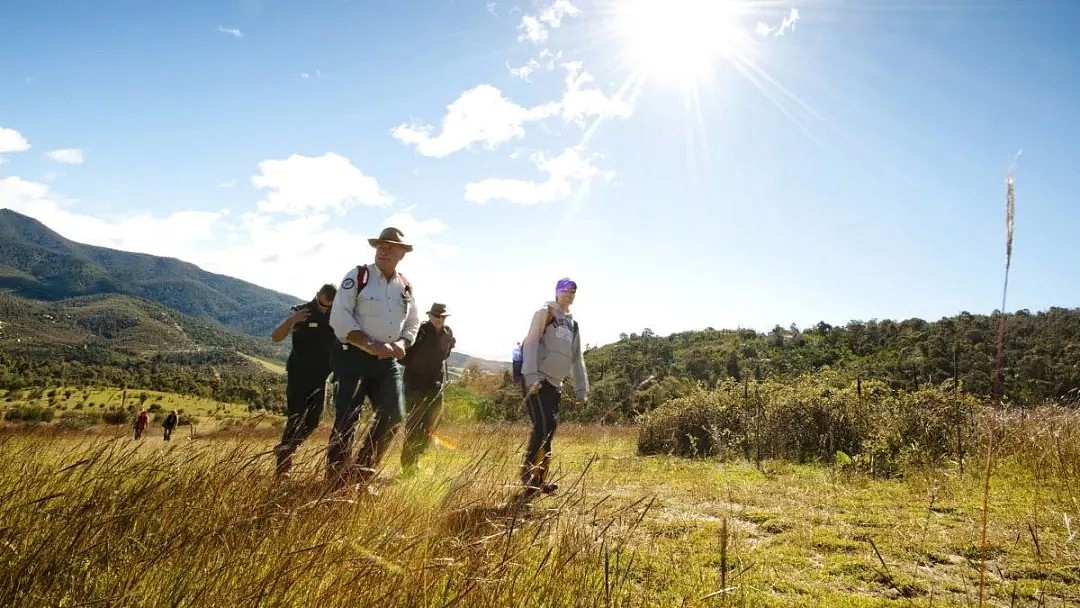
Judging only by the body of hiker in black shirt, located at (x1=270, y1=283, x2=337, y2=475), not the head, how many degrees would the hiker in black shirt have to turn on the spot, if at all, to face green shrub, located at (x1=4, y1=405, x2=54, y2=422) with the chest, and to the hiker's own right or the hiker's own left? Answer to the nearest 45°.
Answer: approximately 135° to the hiker's own right

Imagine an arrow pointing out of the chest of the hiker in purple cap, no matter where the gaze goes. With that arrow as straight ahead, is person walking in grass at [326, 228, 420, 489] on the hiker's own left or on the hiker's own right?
on the hiker's own right

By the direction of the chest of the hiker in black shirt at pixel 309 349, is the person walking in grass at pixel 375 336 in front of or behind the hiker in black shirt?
in front

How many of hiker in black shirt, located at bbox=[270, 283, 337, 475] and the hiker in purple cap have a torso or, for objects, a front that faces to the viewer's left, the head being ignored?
0

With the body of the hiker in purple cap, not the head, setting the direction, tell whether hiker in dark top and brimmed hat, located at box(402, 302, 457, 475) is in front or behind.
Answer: behind

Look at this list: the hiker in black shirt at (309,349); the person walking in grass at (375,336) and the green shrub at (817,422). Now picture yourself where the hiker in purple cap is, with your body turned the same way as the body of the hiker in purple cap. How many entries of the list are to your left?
1

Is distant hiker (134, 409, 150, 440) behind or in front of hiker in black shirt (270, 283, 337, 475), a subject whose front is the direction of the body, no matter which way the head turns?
behind

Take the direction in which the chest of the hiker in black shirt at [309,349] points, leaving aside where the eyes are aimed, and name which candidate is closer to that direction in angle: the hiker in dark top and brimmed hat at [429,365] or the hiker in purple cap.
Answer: the hiker in purple cap

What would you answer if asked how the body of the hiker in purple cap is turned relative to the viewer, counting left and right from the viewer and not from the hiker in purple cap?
facing the viewer and to the right of the viewer

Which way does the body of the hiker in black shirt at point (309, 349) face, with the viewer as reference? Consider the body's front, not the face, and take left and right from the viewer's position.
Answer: facing the viewer

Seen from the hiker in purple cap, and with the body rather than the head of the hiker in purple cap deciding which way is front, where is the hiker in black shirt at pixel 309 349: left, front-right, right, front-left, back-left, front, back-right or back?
back-right
